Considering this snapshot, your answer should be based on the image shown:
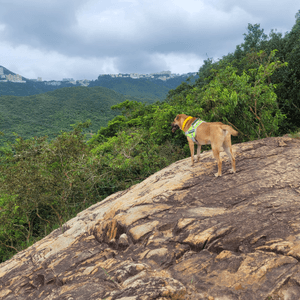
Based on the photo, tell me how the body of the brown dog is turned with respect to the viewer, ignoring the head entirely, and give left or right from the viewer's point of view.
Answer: facing away from the viewer and to the left of the viewer
